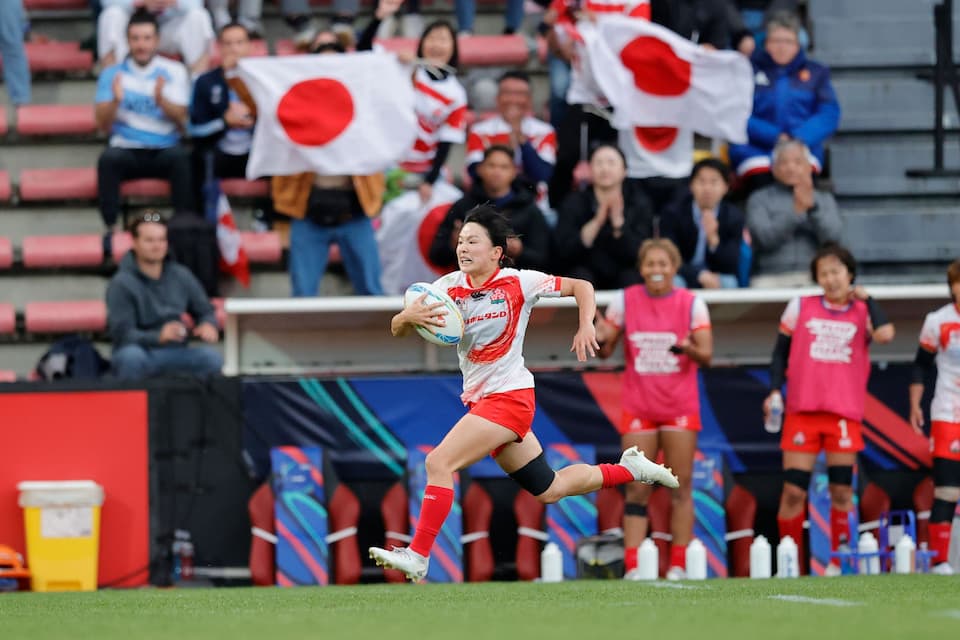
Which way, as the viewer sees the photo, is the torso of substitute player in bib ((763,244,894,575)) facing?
toward the camera

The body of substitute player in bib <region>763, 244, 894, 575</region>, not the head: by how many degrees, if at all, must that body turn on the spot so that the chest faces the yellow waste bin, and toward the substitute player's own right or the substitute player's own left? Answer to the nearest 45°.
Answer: approximately 90° to the substitute player's own right

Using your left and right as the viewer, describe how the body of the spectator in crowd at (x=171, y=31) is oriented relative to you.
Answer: facing the viewer

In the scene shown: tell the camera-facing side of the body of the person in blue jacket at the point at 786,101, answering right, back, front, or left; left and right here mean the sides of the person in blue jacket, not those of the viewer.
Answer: front

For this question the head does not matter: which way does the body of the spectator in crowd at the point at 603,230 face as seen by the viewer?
toward the camera

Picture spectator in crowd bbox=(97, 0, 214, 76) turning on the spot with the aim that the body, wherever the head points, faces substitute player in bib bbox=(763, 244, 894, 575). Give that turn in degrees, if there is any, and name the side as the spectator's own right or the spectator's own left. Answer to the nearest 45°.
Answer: approximately 45° to the spectator's own left

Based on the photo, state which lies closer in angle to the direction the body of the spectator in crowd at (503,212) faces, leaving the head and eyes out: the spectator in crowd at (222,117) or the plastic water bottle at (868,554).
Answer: the plastic water bottle
